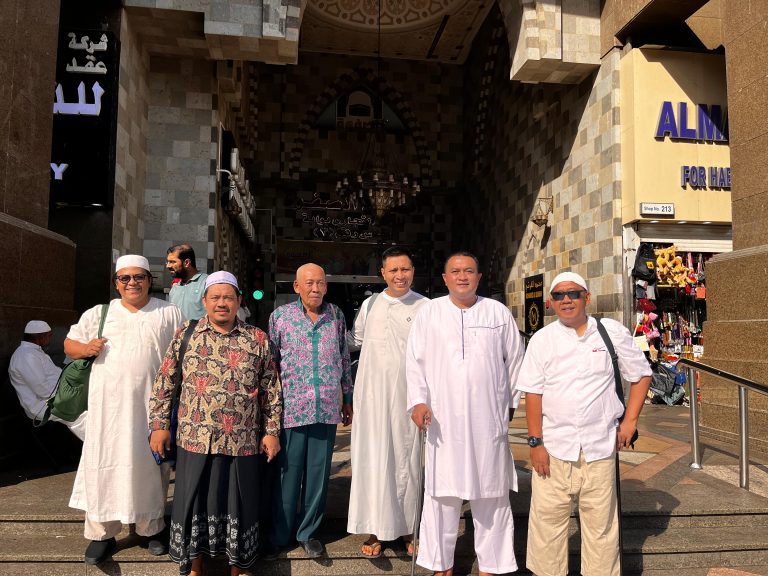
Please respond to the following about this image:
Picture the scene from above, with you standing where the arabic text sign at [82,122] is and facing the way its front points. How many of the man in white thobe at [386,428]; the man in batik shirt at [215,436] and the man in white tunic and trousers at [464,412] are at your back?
0

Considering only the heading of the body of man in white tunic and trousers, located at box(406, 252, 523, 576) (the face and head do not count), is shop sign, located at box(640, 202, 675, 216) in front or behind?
behind

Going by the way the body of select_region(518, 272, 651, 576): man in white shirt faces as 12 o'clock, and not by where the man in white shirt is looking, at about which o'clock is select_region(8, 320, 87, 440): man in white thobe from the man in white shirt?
The man in white thobe is roughly at 3 o'clock from the man in white shirt.

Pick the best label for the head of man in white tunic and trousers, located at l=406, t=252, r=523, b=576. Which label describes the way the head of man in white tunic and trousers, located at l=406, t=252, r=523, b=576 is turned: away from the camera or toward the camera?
toward the camera

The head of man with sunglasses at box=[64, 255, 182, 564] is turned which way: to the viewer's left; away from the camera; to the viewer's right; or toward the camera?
toward the camera

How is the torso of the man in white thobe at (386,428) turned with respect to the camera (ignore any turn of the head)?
toward the camera

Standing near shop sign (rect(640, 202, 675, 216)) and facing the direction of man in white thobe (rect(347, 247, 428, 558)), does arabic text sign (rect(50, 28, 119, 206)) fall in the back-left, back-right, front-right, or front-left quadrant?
front-right

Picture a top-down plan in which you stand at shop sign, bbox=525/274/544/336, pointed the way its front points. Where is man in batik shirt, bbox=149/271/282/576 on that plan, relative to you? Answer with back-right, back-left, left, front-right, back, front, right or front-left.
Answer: front-left

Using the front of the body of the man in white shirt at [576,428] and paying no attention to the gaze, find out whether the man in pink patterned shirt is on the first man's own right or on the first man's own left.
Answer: on the first man's own right

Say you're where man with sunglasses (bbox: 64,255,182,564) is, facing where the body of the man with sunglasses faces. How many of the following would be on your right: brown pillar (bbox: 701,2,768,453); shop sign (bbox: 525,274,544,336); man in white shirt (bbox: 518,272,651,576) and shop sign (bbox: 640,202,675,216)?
0

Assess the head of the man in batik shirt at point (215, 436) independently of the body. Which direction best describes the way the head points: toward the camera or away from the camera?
toward the camera

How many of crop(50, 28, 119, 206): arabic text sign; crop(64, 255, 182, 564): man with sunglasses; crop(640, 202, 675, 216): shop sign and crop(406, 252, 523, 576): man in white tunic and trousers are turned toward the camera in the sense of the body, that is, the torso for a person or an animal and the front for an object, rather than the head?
4

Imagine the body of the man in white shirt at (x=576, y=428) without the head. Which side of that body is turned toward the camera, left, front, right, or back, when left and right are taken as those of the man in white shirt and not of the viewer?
front

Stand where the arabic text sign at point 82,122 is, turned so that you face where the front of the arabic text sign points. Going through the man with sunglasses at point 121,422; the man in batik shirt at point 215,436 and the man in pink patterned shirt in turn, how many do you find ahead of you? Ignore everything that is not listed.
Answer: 3

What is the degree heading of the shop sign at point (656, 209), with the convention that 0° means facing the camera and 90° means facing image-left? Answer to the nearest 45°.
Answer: approximately 0°

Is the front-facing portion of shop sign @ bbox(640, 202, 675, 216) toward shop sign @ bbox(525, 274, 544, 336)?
no

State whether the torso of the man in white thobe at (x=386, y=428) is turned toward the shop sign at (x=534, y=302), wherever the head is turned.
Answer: no

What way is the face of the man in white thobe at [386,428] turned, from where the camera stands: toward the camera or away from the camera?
toward the camera

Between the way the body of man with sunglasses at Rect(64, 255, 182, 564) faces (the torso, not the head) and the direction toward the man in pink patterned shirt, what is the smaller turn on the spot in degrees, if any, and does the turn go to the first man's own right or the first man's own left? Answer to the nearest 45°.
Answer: approximately 90° to the first man's own left

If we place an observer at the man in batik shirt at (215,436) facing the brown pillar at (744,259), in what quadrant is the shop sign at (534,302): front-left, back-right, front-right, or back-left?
front-left

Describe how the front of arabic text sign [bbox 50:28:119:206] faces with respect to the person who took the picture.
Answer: facing the viewer
